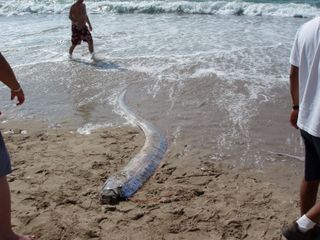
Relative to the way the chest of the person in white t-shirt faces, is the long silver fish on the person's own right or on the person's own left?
on the person's own right

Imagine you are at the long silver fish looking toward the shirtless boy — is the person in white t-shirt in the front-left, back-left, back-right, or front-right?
back-right

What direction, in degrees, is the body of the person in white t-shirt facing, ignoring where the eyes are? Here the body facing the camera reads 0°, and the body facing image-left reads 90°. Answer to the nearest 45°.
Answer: approximately 45°

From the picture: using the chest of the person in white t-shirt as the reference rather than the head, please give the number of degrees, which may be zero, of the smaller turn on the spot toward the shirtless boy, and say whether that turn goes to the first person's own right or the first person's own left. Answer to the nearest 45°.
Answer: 0° — they already face them

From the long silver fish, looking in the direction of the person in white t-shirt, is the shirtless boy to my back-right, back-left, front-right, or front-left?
back-left
